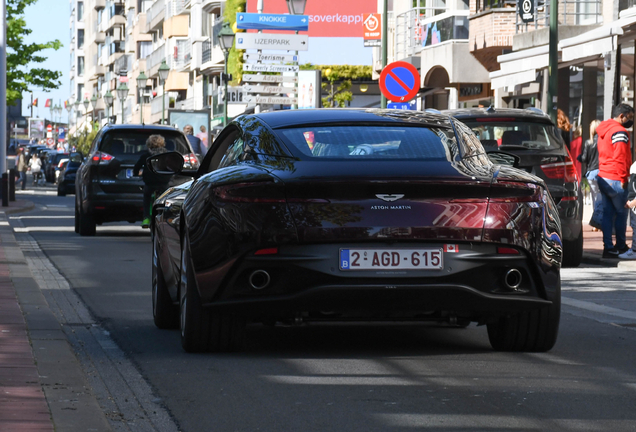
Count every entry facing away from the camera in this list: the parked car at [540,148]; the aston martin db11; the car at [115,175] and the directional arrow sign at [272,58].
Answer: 3

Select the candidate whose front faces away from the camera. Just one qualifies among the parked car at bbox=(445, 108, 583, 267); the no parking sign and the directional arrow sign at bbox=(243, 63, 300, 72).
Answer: the parked car

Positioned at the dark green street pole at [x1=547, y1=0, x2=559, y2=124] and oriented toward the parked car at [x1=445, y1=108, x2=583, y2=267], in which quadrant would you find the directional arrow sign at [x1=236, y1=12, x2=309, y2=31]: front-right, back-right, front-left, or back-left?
back-right

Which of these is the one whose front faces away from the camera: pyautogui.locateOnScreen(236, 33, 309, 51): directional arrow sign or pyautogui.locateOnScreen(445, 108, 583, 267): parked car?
the parked car

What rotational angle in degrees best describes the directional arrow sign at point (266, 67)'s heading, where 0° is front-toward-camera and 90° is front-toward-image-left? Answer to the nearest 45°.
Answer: approximately 0°

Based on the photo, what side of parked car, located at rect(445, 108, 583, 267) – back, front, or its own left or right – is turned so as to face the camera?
back

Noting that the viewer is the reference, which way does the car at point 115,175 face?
facing away from the viewer
